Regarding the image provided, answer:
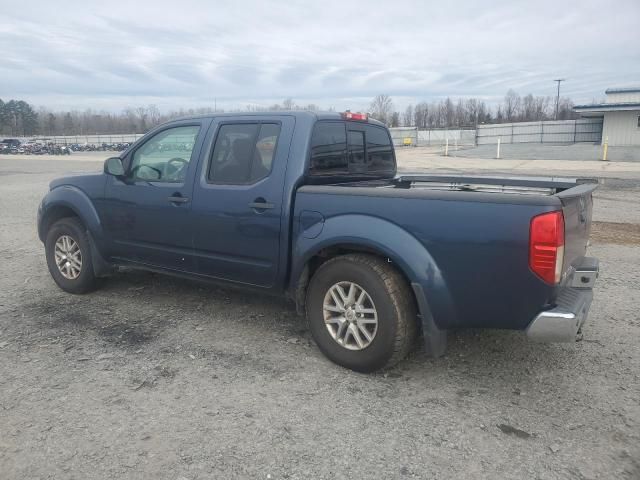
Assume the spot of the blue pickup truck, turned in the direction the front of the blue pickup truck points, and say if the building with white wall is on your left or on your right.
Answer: on your right

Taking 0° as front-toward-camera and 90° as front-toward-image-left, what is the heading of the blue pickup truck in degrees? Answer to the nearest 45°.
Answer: approximately 135°
